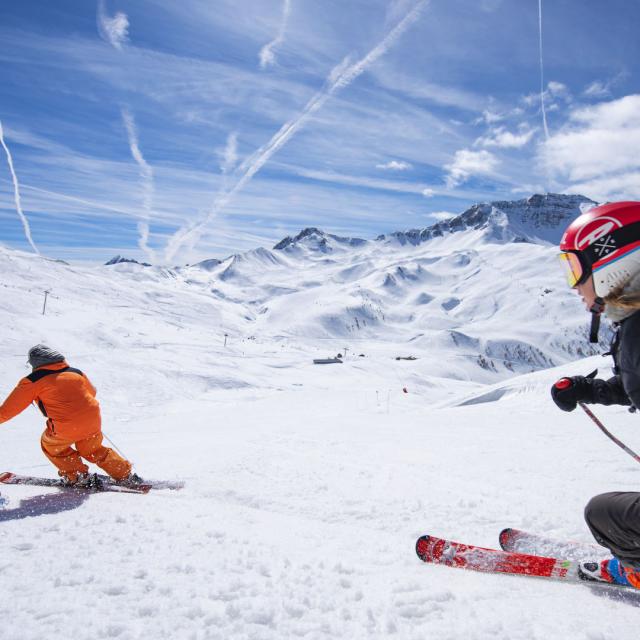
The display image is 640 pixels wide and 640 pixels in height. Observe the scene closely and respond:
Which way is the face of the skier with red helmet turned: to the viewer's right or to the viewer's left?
to the viewer's left

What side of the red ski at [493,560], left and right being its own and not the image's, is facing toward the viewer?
left

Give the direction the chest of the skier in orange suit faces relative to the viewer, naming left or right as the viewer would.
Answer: facing away from the viewer and to the left of the viewer

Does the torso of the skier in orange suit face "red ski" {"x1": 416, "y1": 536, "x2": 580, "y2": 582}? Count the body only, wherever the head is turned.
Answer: no

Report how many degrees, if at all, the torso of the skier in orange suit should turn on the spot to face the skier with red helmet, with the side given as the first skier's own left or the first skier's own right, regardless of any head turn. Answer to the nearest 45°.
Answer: approximately 180°

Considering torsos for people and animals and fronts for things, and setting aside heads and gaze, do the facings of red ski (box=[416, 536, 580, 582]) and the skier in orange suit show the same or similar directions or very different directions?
same or similar directions

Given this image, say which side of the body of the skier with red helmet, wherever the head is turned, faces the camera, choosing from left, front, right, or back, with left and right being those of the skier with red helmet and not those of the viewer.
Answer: left

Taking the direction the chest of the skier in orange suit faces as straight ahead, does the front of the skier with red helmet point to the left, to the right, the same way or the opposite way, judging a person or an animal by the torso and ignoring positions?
the same way
